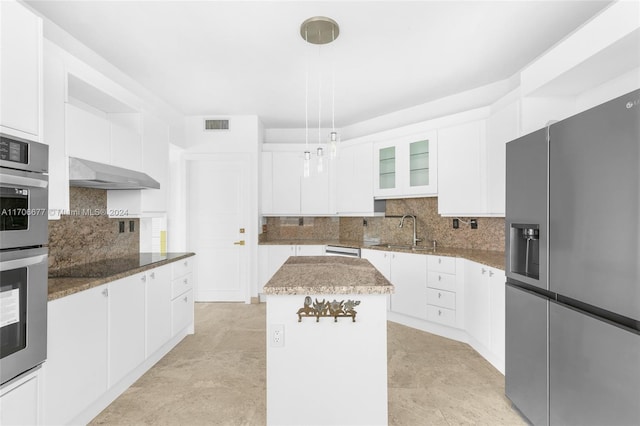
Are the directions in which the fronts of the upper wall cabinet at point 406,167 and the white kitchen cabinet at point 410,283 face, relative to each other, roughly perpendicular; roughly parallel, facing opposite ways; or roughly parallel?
roughly parallel

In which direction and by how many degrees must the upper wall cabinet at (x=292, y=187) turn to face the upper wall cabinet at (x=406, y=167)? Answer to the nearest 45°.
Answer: approximately 45° to its left

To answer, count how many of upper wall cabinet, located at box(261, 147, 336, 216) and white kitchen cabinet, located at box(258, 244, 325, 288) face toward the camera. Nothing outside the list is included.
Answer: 2

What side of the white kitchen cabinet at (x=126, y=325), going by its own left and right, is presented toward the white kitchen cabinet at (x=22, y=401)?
right

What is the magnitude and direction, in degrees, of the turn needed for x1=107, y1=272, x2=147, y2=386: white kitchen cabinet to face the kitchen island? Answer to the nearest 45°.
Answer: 0° — it already faces it

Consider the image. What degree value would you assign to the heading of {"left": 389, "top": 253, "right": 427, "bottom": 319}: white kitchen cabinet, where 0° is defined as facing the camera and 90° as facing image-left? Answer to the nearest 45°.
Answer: approximately 45°

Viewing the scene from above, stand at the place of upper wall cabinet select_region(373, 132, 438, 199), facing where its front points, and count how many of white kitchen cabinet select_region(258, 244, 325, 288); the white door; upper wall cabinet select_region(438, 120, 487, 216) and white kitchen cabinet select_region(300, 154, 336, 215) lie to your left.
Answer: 1

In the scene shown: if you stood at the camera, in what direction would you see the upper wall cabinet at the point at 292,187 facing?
facing the viewer

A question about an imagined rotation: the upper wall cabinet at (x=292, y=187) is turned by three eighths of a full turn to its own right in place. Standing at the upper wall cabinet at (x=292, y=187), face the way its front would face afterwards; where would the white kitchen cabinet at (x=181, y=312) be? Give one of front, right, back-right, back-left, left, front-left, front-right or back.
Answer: left

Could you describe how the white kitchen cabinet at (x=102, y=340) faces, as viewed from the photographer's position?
facing the viewer and to the right of the viewer

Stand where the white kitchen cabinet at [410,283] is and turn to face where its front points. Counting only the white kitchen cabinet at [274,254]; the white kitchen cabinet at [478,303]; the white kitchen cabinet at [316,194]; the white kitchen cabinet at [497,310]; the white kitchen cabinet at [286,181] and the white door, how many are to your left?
2

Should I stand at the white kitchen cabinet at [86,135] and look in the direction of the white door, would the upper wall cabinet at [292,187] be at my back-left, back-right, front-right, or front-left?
front-right

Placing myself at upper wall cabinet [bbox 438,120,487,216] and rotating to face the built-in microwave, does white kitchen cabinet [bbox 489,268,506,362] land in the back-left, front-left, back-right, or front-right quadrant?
front-left

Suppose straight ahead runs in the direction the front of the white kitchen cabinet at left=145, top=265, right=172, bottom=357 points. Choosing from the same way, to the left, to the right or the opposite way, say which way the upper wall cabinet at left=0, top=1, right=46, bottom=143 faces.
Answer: the same way

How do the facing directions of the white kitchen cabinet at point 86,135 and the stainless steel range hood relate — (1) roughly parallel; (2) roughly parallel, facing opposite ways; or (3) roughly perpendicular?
roughly parallel

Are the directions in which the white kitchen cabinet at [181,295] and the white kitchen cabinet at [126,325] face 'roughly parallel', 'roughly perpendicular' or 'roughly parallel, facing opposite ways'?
roughly parallel

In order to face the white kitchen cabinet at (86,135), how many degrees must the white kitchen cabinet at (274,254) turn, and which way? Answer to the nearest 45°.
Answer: approximately 45° to its right

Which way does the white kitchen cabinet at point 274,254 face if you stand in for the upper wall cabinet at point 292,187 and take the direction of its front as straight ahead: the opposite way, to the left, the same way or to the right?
the same way

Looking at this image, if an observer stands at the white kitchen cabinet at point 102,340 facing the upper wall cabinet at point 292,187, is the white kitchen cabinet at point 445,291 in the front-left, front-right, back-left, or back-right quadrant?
front-right
